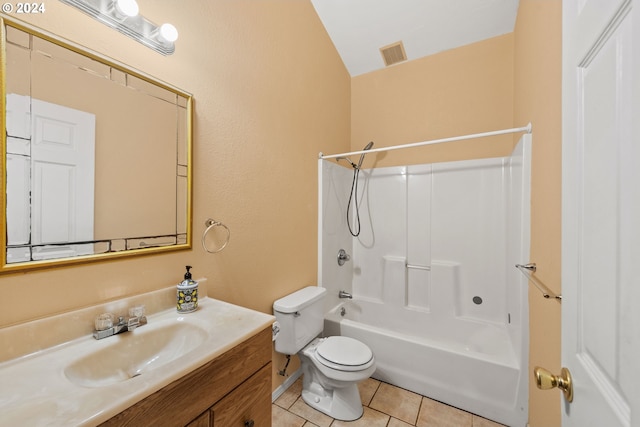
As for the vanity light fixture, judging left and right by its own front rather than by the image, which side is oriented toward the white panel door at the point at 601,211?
front

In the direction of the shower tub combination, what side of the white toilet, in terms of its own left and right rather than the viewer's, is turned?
left

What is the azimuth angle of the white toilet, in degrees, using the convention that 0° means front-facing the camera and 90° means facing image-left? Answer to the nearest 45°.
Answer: approximately 315°

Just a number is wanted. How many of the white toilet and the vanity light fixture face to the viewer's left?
0

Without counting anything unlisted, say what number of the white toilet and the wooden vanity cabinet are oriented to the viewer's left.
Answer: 0

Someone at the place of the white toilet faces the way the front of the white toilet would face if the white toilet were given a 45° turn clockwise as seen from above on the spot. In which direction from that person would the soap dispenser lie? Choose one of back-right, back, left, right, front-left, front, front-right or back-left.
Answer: front-right

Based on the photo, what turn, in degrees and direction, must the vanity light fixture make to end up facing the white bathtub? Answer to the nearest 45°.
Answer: approximately 45° to its left

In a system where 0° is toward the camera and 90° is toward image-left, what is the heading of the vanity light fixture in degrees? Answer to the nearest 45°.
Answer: approximately 315°

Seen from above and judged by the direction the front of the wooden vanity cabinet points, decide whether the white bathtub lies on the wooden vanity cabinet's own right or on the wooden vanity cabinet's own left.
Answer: on the wooden vanity cabinet's own left
